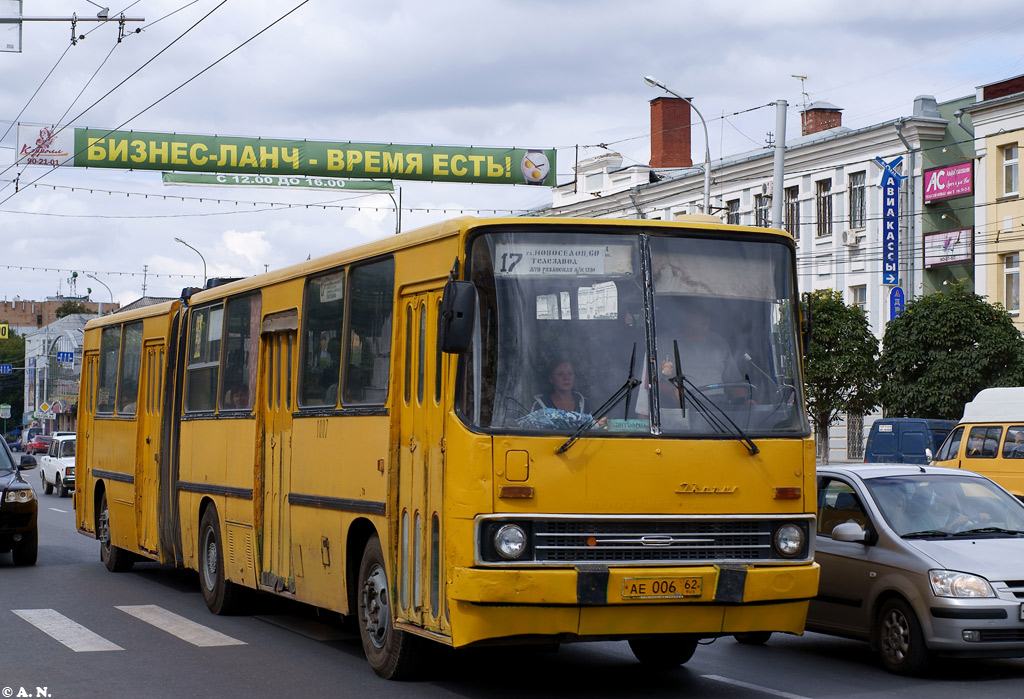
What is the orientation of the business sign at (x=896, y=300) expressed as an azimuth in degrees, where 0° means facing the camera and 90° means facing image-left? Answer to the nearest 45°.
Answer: approximately 0°

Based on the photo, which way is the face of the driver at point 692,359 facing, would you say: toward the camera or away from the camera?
toward the camera

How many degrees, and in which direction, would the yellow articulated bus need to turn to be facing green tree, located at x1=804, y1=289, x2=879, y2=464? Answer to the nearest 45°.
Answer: approximately 135° to its left

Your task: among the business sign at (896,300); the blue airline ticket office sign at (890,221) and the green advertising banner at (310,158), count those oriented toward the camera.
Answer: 3

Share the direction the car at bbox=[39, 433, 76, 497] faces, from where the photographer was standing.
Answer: facing the viewer and to the right of the viewer

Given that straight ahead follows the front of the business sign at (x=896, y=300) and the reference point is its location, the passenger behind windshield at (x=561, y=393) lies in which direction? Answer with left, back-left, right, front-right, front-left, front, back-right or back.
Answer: front

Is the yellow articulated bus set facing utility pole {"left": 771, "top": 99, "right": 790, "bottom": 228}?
no

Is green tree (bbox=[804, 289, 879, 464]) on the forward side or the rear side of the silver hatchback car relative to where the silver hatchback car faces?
on the rear side

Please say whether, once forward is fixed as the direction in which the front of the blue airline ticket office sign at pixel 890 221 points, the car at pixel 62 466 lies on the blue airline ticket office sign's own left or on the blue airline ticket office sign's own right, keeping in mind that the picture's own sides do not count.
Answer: on the blue airline ticket office sign's own right

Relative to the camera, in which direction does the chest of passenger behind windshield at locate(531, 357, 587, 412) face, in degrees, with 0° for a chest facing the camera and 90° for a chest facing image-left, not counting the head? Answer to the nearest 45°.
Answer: approximately 315°

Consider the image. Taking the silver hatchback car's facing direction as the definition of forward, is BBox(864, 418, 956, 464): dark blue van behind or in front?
behind

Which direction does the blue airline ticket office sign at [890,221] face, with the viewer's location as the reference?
facing the viewer

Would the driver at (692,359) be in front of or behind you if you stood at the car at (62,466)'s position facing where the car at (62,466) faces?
in front

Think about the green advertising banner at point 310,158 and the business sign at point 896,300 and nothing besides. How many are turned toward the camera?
2

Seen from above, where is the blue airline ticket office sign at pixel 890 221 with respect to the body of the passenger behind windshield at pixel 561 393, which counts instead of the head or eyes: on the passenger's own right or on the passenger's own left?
on the passenger's own left

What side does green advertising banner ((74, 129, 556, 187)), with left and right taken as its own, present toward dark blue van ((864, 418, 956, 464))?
left

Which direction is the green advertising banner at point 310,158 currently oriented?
toward the camera

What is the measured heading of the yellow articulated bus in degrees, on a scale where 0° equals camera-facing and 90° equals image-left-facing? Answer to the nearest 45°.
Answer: approximately 315°
